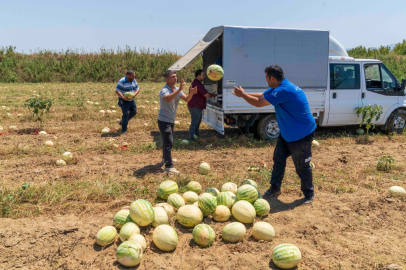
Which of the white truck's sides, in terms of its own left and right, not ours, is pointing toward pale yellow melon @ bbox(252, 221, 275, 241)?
right

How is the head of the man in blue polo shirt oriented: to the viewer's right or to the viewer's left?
to the viewer's left

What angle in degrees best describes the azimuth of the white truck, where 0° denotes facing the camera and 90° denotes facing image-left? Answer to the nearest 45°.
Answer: approximately 270°

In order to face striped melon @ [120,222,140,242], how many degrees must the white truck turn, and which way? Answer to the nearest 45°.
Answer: approximately 90° to its right

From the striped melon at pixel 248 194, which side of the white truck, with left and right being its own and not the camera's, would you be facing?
right

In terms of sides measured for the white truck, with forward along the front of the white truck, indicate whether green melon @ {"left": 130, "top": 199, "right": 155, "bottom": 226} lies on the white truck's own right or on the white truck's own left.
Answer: on the white truck's own right

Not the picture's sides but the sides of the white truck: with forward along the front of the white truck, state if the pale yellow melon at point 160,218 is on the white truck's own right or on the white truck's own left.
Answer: on the white truck's own right

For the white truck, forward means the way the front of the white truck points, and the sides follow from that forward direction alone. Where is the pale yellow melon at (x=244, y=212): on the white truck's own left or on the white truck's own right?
on the white truck's own right

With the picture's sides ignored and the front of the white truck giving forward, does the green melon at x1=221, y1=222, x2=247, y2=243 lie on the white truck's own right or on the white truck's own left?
on the white truck's own right
